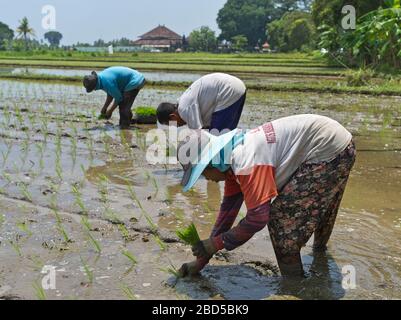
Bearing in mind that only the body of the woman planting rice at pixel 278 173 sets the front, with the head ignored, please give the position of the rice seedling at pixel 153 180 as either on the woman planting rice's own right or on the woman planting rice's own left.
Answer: on the woman planting rice's own right

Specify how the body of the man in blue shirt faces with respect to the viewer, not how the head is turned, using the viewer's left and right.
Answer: facing to the left of the viewer

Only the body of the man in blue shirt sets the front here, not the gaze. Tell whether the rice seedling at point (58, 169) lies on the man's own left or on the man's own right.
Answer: on the man's own left

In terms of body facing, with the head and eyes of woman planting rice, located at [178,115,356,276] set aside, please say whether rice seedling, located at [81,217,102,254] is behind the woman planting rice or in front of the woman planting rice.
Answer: in front

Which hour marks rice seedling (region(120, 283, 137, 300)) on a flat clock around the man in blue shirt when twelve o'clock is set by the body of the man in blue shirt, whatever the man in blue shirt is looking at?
The rice seedling is roughly at 9 o'clock from the man in blue shirt.

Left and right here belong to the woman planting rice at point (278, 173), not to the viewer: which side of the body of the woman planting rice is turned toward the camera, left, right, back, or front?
left

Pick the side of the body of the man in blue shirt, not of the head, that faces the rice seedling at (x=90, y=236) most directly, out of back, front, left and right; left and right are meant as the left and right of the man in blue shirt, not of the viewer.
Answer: left

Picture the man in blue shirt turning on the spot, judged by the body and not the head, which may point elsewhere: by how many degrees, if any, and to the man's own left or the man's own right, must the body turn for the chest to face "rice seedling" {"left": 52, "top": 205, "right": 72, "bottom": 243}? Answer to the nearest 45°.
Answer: approximately 90° to the man's own left

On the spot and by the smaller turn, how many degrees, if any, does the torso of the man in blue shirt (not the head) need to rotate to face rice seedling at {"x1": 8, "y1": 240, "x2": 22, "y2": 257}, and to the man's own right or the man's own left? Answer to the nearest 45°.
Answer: approximately 90° to the man's own left

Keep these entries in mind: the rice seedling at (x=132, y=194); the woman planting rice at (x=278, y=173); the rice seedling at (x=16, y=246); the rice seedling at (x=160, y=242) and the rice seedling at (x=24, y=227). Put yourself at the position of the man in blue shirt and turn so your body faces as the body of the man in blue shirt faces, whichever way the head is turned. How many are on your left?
5

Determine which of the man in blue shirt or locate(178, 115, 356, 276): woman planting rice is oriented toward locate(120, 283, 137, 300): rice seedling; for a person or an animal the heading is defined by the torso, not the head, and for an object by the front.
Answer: the woman planting rice

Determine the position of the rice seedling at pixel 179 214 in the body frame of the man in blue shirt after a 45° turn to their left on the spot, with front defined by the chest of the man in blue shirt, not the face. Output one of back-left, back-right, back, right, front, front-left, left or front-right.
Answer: front-left
